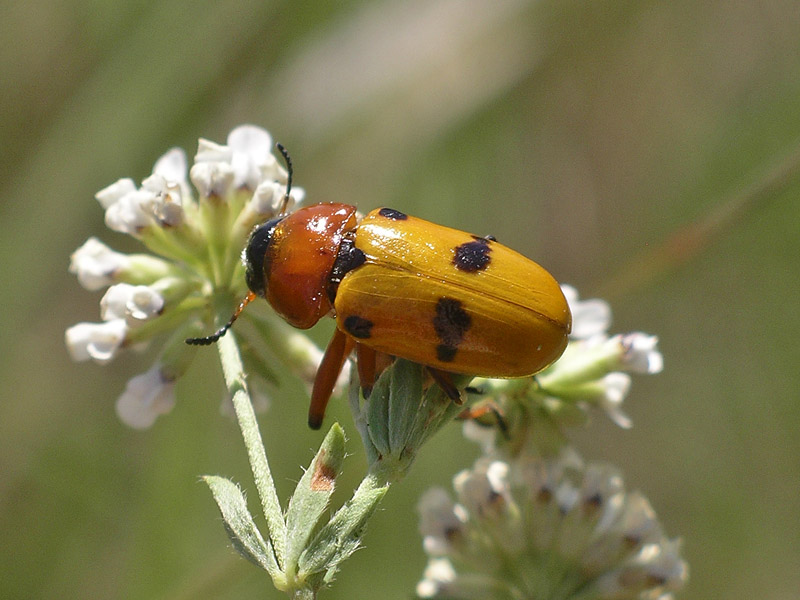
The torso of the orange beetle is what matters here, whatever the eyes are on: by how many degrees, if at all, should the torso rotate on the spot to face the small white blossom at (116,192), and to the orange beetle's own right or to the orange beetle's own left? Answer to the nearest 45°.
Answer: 0° — it already faces it

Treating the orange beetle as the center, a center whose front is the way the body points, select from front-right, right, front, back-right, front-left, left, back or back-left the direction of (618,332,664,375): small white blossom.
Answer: back

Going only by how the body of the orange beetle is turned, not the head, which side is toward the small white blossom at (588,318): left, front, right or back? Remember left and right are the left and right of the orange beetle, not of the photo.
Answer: back

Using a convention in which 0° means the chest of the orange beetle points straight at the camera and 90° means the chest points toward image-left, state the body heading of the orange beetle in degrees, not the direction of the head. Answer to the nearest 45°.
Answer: approximately 90°

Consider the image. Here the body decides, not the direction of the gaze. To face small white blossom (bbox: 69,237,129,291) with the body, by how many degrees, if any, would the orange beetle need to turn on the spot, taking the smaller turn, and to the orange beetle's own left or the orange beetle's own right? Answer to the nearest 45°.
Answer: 0° — it already faces it

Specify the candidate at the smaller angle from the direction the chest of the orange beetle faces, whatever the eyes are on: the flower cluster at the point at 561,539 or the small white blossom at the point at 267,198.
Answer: the small white blossom
